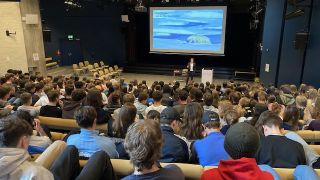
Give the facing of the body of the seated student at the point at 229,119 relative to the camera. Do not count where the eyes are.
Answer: away from the camera

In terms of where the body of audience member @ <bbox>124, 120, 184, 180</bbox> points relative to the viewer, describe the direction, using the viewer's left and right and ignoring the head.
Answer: facing away from the viewer

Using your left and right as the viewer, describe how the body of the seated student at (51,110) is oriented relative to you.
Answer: facing away from the viewer and to the right of the viewer

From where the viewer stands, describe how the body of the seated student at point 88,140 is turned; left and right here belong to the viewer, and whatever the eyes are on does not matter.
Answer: facing away from the viewer

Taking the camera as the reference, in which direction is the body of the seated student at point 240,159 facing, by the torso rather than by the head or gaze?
away from the camera

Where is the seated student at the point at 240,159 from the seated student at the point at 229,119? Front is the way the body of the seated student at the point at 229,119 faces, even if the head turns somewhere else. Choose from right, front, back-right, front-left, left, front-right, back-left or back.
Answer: back

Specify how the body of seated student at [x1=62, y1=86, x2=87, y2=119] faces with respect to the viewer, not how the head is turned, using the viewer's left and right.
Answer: facing away from the viewer and to the right of the viewer

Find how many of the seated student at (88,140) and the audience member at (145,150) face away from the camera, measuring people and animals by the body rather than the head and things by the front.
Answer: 2

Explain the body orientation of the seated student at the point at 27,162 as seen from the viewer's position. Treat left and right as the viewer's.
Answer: facing away from the viewer and to the right of the viewer

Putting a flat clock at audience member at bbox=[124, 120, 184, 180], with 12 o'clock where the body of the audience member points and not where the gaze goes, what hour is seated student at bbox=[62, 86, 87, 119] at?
The seated student is roughly at 11 o'clock from the audience member.
